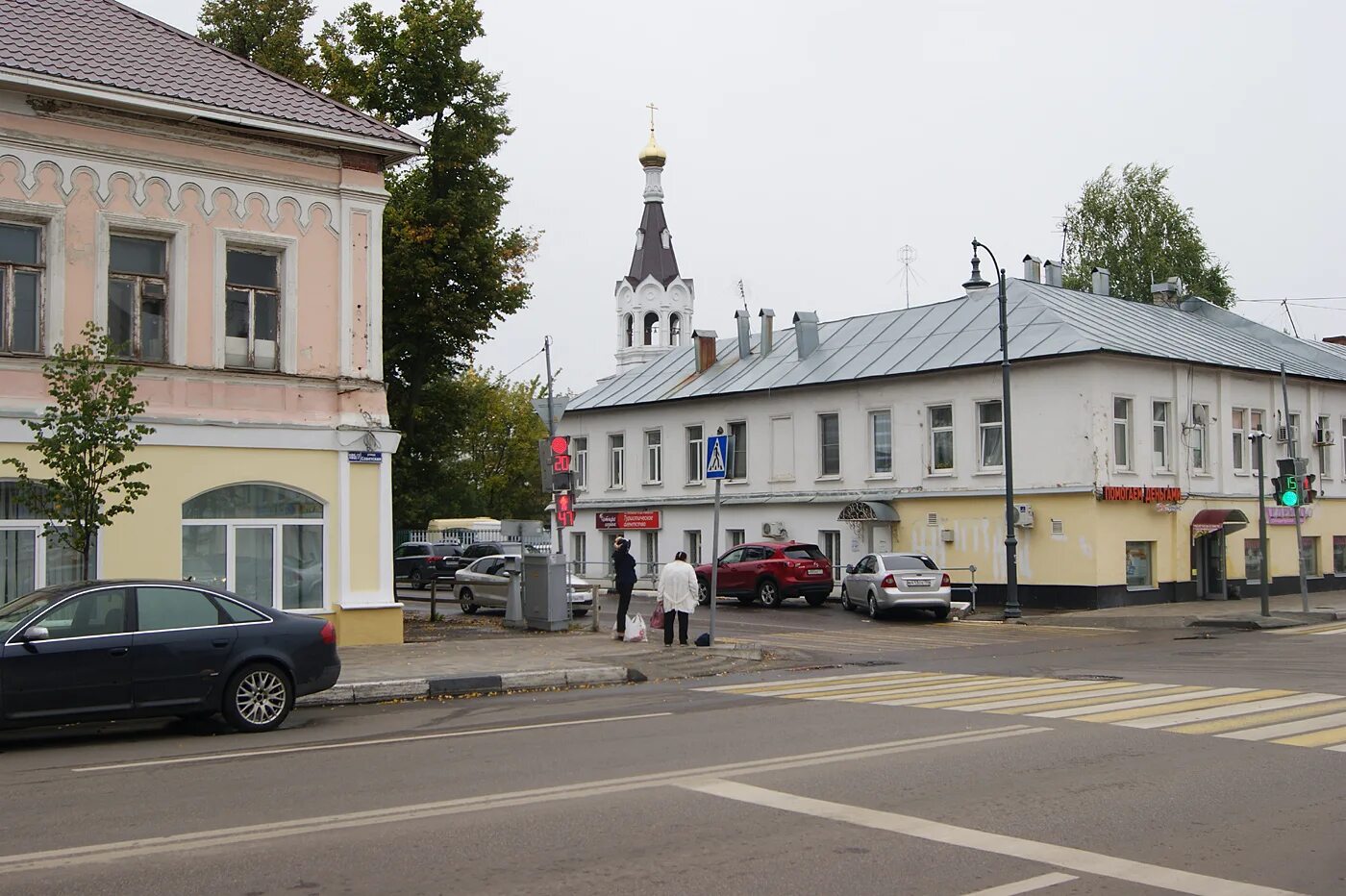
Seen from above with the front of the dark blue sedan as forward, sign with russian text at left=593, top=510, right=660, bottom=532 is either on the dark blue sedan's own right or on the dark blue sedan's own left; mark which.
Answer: on the dark blue sedan's own right

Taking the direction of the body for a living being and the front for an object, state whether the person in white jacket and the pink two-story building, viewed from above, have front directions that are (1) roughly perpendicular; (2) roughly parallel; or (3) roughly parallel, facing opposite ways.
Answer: roughly parallel, facing opposite ways

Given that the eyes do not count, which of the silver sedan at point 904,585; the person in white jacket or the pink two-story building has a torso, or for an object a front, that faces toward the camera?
the pink two-story building

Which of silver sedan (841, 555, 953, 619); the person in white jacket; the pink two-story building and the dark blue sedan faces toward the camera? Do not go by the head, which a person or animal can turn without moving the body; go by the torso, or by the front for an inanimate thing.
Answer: the pink two-story building

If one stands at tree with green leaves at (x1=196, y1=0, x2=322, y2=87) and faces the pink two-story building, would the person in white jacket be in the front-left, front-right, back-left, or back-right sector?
front-left

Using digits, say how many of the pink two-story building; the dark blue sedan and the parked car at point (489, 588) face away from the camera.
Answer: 0

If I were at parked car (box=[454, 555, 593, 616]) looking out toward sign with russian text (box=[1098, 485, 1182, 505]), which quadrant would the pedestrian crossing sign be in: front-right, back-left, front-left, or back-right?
front-right

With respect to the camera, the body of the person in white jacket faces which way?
away from the camera

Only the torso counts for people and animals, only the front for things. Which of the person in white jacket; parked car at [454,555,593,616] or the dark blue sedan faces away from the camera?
the person in white jacket

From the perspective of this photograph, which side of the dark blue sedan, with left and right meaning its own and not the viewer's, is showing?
left

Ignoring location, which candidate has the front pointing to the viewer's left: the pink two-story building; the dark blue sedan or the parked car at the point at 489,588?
the dark blue sedan

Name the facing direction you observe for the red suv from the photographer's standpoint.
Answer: facing away from the viewer and to the left of the viewer

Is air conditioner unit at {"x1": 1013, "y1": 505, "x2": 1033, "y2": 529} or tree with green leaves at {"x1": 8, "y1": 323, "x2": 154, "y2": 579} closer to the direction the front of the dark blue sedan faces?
the tree with green leaves

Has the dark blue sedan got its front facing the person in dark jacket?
no

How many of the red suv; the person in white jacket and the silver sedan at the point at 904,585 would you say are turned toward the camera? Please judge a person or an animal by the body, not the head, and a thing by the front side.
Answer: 0

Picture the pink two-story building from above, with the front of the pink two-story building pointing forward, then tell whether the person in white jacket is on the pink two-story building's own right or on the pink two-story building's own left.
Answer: on the pink two-story building's own left

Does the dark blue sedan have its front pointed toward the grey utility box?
no

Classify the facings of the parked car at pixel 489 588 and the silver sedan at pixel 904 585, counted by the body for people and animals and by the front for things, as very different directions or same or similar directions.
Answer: very different directions
